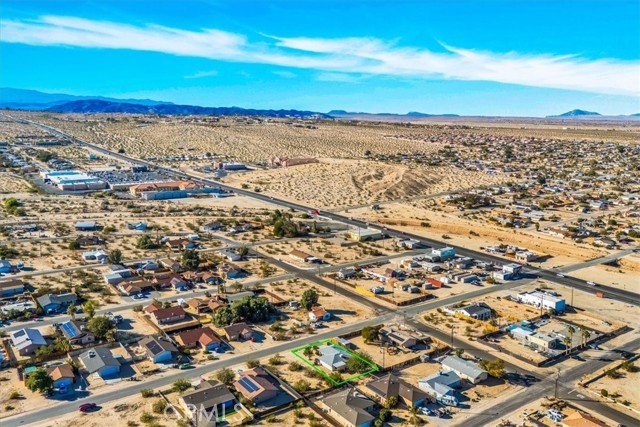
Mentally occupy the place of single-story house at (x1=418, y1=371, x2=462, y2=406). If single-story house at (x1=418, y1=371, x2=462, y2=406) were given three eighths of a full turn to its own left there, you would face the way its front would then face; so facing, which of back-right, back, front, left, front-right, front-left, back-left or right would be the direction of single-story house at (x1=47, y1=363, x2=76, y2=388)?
left

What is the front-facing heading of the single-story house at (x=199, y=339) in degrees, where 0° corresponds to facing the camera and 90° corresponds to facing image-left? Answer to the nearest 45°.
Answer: approximately 315°

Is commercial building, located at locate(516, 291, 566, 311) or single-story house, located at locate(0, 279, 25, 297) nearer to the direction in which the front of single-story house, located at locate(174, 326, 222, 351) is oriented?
the commercial building

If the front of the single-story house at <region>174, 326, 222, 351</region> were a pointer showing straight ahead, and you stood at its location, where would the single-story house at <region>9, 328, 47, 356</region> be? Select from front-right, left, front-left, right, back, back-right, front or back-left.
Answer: back-right

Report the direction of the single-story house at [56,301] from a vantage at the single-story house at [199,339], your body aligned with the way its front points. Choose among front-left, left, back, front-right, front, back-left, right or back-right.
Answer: back

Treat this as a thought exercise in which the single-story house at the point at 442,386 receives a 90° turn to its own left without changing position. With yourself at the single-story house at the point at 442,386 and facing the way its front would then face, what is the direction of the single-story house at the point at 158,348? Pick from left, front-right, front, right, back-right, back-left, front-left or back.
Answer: back-left

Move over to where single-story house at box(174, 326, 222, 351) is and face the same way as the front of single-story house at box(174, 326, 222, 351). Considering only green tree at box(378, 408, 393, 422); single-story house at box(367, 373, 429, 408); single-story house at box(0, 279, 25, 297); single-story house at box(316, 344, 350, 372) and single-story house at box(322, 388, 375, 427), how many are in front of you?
4

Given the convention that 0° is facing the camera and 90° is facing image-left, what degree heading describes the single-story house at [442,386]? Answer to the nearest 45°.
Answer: approximately 315°

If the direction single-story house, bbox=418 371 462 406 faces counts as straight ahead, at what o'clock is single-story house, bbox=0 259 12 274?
single-story house, bbox=0 259 12 274 is roughly at 5 o'clock from single-story house, bbox=418 371 462 406.

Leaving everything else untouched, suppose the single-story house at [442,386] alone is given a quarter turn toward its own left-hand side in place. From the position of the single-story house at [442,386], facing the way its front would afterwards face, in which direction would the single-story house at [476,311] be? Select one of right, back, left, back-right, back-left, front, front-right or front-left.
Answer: front-left

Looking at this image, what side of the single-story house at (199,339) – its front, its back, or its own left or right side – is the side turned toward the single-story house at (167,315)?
back
